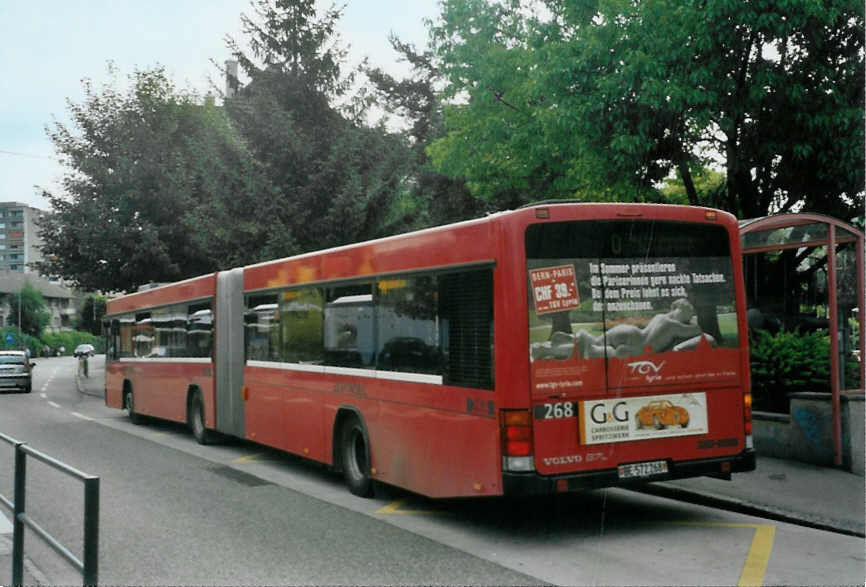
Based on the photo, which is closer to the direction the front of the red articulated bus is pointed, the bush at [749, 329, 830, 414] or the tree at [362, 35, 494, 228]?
the tree

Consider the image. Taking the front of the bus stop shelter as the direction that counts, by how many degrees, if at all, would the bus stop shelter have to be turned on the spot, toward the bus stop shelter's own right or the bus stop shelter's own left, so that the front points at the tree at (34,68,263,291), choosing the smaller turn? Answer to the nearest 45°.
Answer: approximately 90° to the bus stop shelter's own right

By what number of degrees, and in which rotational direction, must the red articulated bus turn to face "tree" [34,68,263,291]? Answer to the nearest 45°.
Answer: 0° — it already faces it

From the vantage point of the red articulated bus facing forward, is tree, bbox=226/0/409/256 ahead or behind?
ahead

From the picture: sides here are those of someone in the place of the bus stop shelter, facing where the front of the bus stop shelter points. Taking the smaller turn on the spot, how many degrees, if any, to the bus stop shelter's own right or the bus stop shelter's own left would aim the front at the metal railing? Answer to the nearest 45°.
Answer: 0° — it already faces it

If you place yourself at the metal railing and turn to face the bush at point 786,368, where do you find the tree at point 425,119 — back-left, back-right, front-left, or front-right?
front-left

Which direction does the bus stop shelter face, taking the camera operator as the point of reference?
facing the viewer and to the left of the viewer

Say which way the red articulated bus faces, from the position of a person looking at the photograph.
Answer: facing away from the viewer and to the left of the viewer

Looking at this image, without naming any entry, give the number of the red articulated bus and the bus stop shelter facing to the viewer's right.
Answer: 0

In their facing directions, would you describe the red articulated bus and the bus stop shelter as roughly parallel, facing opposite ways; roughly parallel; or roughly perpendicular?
roughly perpendicular

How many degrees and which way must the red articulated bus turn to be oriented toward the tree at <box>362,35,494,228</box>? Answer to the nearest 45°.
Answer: approximately 45° to its right

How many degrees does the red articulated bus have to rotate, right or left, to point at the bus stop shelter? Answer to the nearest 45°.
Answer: approximately 90° to its right

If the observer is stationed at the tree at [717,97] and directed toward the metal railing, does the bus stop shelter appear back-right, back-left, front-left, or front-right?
front-left
